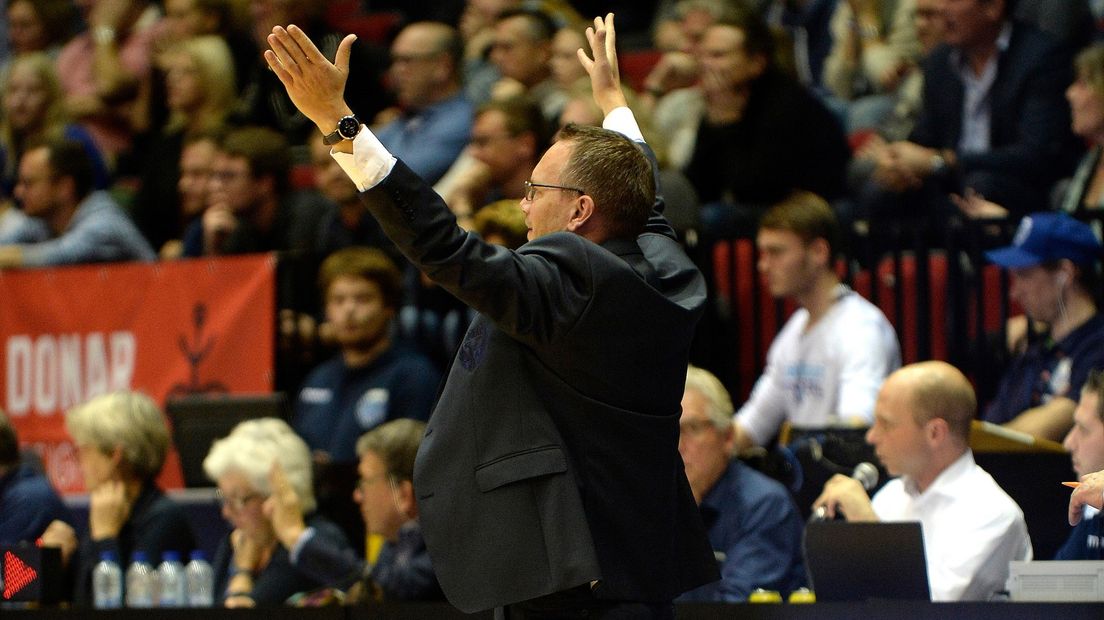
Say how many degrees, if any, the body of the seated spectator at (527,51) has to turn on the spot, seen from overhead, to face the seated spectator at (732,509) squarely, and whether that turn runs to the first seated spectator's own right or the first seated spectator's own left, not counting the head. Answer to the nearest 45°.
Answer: approximately 45° to the first seated spectator's own left

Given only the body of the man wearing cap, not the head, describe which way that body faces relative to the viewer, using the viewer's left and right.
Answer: facing the viewer and to the left of the viewer

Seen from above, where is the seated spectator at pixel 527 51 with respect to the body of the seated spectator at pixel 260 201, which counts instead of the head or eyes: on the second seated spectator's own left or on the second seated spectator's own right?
on the second seated spectator's own left

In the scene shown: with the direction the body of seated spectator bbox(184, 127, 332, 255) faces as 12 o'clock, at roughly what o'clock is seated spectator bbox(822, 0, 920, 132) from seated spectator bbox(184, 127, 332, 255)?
seated spectator bbox(822, 0, 920, 132) is roughly at 8 o'clock from seated spectator bbox(184, 127, 332, 255).

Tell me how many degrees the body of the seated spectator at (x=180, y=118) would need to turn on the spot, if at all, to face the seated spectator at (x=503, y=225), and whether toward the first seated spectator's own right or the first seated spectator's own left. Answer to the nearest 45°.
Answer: approximately 45° to the first seated spectator's own left

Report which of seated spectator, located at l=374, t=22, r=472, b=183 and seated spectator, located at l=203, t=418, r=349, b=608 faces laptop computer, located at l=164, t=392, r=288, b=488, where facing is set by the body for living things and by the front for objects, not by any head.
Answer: seated spectator, located at l=374, t=22, r=472, b=183

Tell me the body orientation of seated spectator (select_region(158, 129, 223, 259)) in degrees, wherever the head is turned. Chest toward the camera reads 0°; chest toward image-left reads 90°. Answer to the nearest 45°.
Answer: approximately 45°

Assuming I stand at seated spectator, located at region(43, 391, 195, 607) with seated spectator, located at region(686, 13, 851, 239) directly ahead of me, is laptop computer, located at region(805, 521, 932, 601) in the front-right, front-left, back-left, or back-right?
front-right

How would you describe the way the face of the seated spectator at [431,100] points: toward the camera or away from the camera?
toward the camera

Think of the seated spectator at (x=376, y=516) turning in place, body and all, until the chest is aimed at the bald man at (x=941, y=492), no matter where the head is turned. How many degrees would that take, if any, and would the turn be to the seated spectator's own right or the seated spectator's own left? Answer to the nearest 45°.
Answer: approximately 135° to the seated spectator's own left

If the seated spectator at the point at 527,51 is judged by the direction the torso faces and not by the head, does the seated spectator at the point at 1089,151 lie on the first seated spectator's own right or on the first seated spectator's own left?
on the first seated spectator's own left

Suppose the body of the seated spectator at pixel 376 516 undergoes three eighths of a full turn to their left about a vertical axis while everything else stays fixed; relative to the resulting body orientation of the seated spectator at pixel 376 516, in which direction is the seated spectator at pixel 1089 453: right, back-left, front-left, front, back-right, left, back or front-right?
front

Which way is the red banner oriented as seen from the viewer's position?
toward the camera

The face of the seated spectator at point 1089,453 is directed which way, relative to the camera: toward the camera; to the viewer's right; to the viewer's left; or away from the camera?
to the viewer's left

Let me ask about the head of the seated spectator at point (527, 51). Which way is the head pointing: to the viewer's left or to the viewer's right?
to the viewer's left

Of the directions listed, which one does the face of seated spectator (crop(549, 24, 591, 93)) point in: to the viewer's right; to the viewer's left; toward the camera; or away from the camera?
toward the camera
